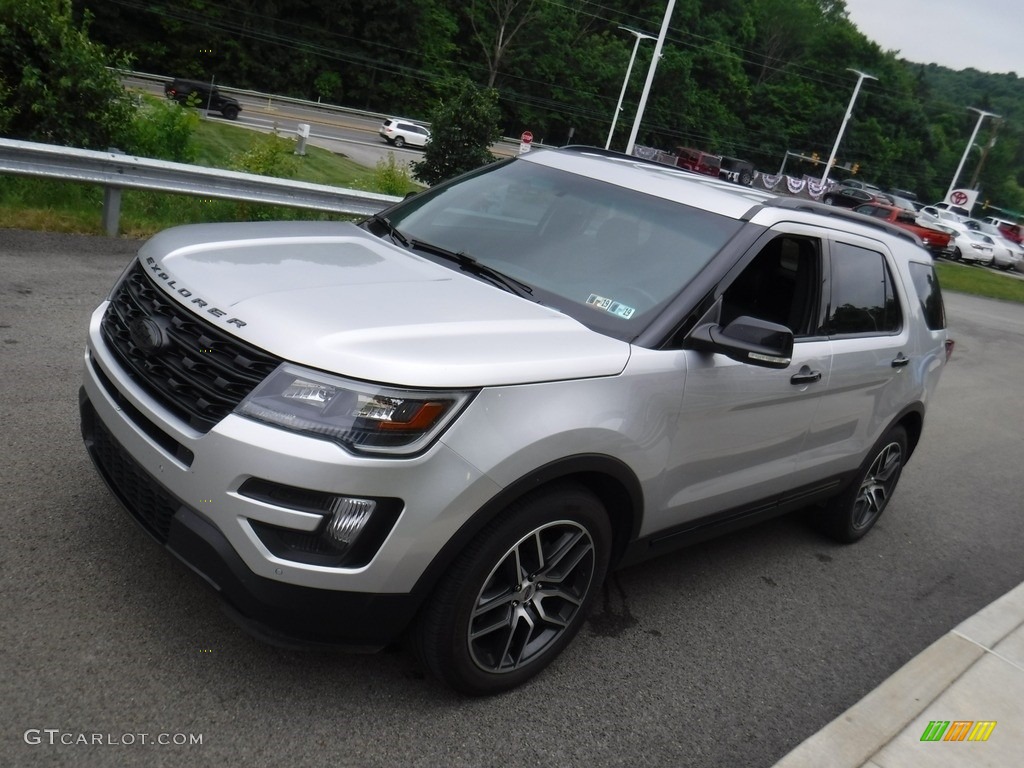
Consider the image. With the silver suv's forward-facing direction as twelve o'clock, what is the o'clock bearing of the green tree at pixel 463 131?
The green tree is roughly at 4 o'clock from the silver suv.

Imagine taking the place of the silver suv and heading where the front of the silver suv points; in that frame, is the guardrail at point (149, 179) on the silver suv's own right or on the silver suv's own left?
on the silver suv's own right

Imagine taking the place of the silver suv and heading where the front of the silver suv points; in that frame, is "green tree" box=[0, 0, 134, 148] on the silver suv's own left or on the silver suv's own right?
on the silver suv's own right

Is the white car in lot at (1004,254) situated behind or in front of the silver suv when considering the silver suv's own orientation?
behind

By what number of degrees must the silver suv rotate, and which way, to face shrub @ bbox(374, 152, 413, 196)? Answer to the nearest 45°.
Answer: approximately 135° to its right

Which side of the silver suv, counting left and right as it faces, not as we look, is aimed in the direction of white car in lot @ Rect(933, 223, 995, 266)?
back

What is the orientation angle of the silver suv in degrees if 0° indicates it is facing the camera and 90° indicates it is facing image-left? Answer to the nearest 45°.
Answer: approximately 45°
